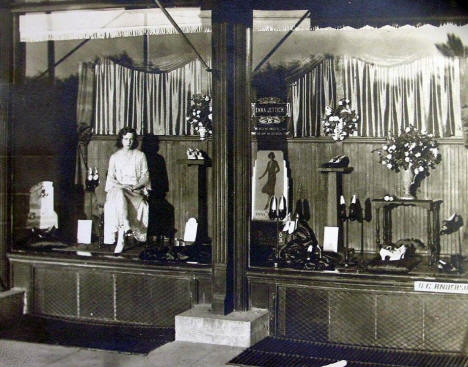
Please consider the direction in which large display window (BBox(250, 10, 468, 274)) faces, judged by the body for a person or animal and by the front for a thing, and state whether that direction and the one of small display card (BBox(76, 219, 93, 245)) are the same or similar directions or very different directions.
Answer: same or similar directions

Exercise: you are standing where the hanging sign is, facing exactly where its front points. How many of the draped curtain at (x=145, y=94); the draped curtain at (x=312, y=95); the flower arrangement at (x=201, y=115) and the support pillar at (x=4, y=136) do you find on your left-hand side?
1

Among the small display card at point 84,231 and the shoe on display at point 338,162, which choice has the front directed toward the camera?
the small display card

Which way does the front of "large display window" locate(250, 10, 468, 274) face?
toward the camera

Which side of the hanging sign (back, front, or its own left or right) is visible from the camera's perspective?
front

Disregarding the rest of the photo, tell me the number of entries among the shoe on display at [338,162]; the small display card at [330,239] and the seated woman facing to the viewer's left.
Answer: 1

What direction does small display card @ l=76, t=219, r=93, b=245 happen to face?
toward the camera

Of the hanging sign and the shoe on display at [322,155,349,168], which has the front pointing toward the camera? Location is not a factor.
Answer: the hanging sign

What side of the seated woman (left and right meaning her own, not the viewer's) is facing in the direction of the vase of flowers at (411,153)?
left

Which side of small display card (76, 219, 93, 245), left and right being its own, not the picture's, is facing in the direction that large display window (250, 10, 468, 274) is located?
left

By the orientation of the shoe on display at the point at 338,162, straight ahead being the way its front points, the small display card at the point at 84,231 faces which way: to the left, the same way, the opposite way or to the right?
to the left

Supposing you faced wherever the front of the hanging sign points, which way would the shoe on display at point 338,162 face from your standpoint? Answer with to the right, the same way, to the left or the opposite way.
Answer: to the right

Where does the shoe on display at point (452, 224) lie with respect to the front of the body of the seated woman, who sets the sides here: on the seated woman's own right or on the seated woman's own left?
on the seated woman's own left
